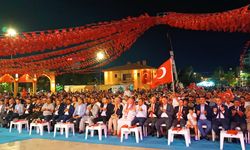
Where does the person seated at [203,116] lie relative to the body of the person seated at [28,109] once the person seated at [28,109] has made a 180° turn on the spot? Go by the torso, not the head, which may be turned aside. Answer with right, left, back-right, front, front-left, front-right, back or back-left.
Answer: right

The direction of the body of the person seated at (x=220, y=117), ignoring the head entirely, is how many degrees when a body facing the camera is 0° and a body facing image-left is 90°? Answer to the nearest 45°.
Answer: approximately 0°

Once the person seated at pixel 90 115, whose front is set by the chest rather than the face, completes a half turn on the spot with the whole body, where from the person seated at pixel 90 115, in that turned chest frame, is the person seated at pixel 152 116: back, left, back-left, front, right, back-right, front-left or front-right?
right

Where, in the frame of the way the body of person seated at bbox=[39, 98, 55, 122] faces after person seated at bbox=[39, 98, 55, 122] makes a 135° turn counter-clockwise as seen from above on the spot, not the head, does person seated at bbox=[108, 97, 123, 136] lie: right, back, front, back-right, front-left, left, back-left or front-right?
front-right

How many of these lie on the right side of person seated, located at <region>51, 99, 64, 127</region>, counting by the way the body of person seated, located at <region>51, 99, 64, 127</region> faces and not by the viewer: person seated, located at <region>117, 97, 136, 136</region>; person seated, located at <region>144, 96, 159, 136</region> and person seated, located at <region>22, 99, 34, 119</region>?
1

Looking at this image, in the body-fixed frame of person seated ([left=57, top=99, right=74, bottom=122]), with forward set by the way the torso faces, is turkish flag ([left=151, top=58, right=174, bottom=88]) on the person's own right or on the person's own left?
on the person's own left

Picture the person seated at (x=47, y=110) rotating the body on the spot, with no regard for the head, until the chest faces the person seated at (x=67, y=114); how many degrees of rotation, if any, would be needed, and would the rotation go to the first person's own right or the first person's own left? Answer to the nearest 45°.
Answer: approximately 90° to the first person's own left

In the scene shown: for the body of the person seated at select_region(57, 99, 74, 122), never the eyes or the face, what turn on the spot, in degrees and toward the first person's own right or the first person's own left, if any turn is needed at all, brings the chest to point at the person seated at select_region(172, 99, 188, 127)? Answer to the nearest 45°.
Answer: approximately 90° to the first person's own left
